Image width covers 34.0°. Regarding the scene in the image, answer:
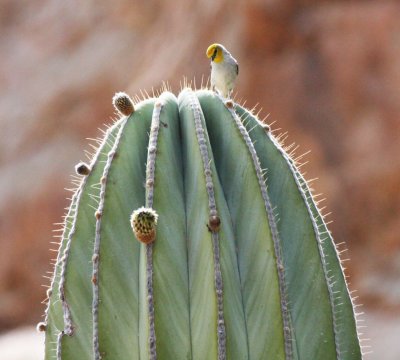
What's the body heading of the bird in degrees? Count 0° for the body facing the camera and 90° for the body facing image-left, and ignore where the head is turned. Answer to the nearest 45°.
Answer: approximately 45°
